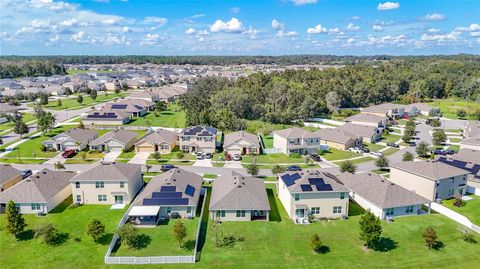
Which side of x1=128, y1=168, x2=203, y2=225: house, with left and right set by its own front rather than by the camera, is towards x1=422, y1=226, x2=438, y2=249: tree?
right

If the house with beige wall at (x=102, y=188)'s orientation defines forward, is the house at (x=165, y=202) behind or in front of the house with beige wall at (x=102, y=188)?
behind

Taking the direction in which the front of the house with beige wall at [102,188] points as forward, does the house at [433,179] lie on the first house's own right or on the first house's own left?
on the first house's own right

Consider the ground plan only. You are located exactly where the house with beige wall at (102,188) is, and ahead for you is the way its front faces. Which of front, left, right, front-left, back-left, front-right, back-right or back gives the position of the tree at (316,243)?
back-right

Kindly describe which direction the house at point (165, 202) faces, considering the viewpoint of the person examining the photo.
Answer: facing away from the viewer

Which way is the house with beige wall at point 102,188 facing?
away from the camera

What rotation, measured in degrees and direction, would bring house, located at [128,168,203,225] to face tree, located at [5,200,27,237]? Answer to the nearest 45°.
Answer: approximately 90° to its left

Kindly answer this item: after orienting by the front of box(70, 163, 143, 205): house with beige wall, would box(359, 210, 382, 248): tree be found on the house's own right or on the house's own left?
on the house's own right

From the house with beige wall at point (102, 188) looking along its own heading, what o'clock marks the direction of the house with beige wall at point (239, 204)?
the house with beige wall at point (239, 204) is roughly at 4 o'clock from the house with beige wall at point (102, 188).

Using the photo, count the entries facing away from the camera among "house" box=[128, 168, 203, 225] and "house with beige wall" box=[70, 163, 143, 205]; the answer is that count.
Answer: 2

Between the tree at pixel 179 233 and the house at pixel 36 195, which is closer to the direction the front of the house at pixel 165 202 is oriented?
the house
